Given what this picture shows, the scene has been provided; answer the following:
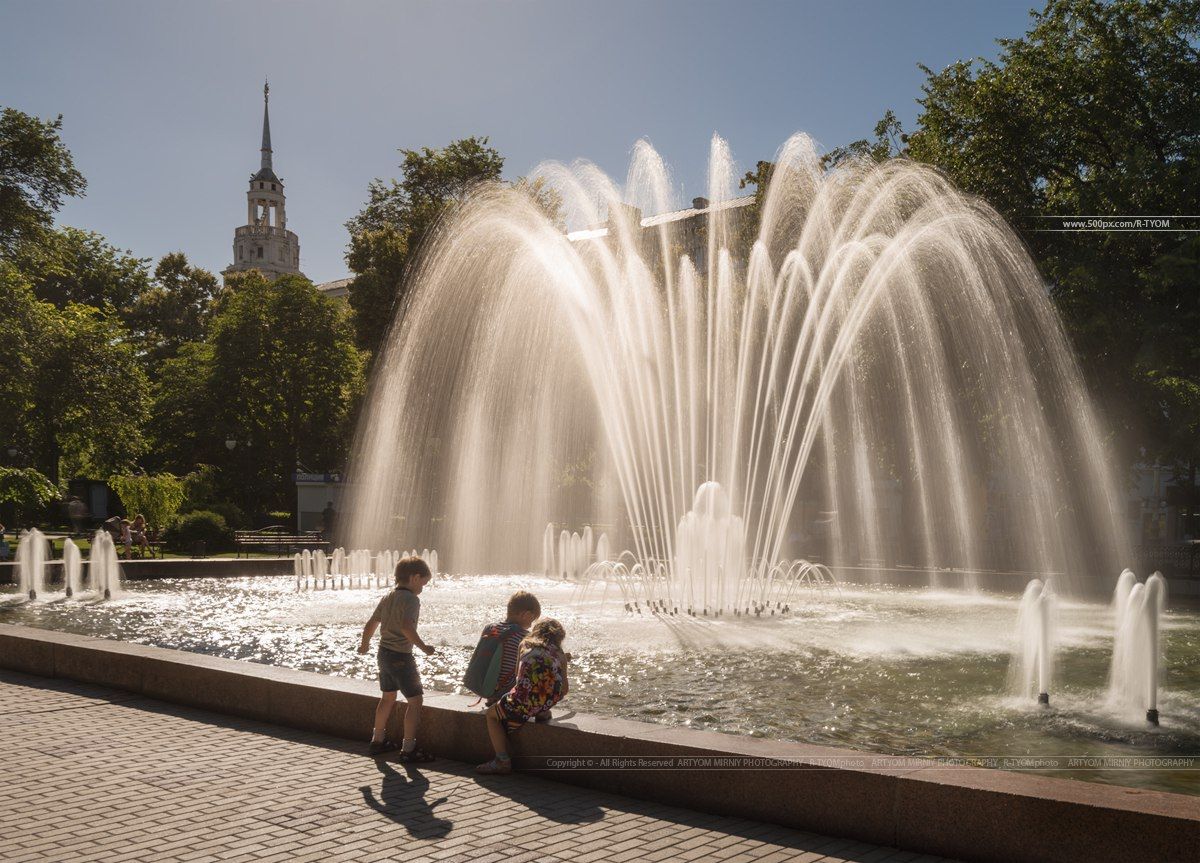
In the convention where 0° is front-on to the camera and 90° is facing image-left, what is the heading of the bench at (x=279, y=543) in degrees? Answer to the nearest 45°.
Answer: approximately 0°

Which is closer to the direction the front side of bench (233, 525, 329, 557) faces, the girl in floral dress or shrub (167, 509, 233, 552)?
the girl in floral dress

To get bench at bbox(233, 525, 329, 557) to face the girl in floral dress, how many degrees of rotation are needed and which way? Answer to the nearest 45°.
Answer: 0° — it already faces them

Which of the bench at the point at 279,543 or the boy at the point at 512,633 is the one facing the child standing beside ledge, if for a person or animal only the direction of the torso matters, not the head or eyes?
the bench

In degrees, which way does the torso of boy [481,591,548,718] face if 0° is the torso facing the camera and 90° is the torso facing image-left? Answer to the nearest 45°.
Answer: approximately 225°

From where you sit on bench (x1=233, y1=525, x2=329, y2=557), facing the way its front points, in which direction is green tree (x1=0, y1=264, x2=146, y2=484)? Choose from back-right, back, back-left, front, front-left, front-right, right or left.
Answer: back-right

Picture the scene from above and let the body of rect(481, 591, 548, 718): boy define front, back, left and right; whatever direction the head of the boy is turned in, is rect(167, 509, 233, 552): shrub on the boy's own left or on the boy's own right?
on the boy's own left

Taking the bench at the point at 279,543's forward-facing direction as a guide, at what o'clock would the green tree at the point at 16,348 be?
The green tree is roughly at 4 o'clock from the bench.

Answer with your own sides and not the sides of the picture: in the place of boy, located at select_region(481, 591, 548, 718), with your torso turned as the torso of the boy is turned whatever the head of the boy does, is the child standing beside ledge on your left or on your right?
on your left

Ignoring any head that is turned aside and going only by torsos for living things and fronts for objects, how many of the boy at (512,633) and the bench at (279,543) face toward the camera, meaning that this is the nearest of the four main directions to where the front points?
1

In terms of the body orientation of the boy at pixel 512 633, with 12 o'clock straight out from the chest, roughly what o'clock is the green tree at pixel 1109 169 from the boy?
The green tree is roughly at 12 o'clock from the boy.
